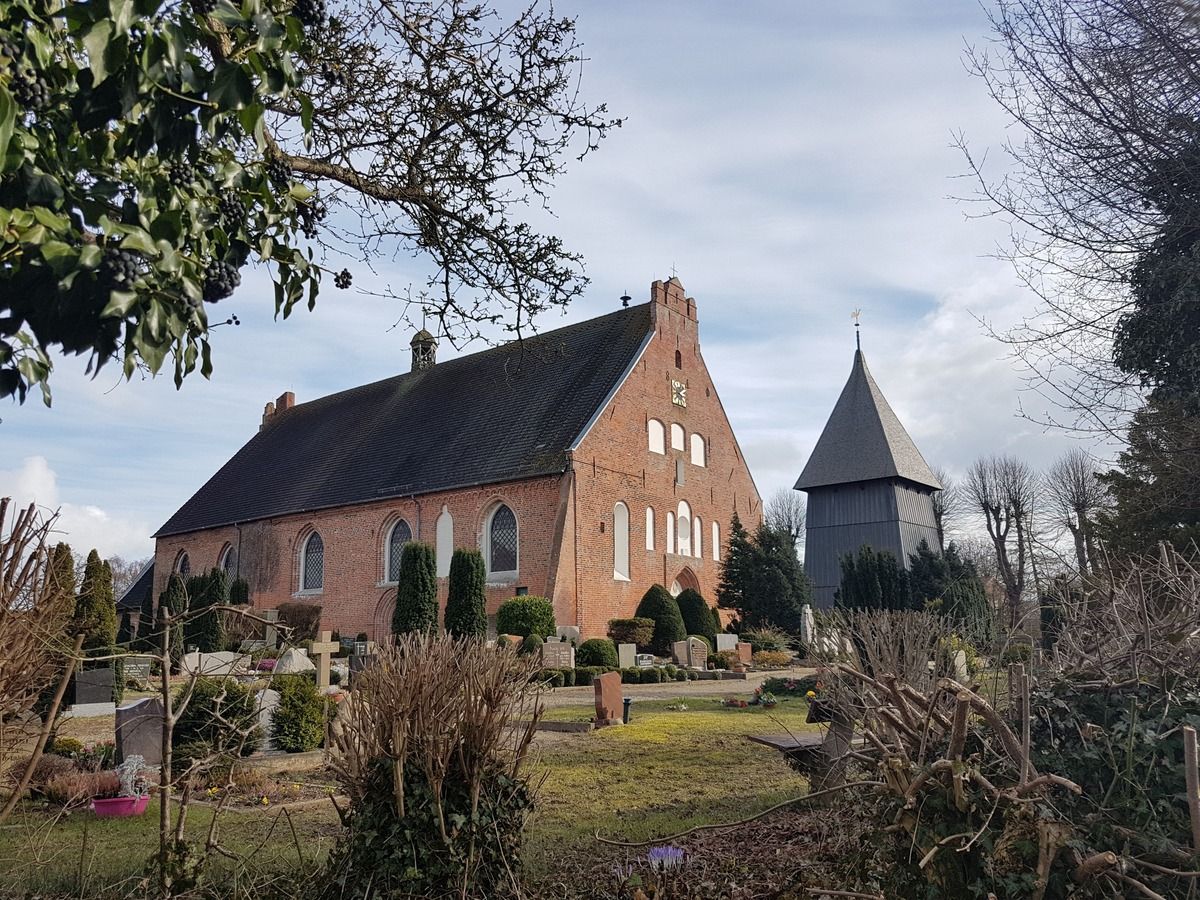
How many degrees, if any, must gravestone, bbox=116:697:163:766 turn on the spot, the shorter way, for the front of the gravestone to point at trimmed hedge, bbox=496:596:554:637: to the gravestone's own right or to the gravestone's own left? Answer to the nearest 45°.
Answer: approximately 135° to the gravestone's own left

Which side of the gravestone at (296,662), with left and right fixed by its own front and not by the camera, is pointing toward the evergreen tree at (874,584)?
left

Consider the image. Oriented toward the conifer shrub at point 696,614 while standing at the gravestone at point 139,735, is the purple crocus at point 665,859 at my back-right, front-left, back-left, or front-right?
back-right

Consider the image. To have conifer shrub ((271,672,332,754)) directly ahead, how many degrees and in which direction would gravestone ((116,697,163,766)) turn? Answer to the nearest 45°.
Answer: approximately 135° to its left

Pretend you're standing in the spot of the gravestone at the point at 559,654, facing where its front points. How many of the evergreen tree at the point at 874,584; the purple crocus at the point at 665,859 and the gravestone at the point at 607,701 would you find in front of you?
2

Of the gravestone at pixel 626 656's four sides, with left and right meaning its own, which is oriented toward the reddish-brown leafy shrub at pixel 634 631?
back

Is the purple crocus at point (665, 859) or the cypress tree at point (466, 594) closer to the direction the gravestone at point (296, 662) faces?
the purple crocus

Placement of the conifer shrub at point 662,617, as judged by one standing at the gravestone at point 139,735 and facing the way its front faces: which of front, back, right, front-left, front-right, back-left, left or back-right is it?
back-left
